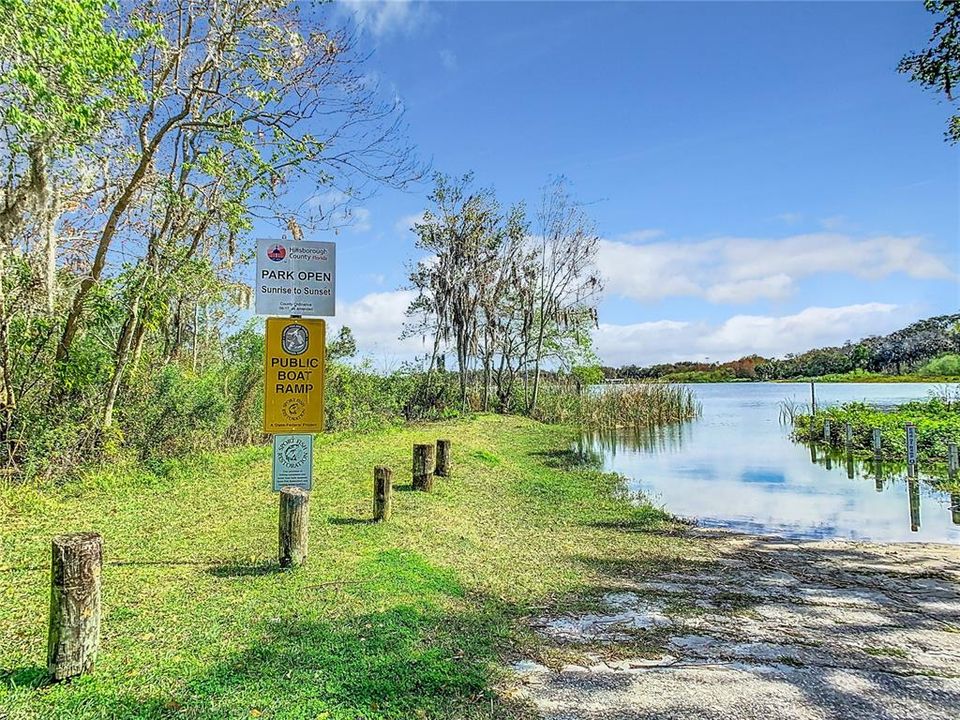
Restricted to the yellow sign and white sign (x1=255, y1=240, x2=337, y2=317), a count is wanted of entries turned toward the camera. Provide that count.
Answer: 2

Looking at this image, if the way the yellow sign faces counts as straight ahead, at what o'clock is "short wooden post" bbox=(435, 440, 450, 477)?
The short wooden post is roughly at 7 o'clock from the yellow sign.

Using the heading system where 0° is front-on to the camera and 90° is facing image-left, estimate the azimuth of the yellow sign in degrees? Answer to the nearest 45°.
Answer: approximately 0°

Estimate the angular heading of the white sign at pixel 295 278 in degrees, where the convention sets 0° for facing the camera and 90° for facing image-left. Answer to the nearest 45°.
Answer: approximately 0°

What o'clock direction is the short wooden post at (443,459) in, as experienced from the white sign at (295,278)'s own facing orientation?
The short wooden post is roughly at 7 o'clock from the white sign.

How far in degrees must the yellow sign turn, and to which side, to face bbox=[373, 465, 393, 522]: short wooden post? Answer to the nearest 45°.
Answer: approximately 135° to its left
